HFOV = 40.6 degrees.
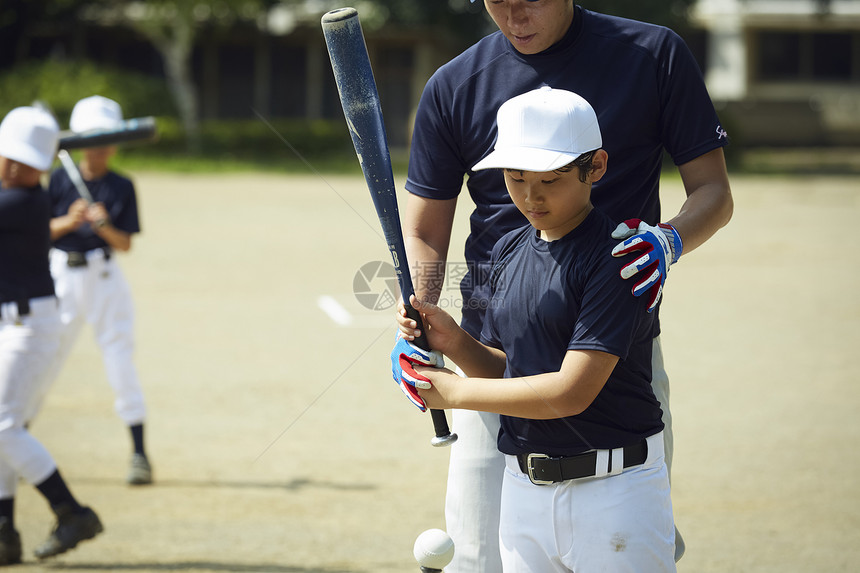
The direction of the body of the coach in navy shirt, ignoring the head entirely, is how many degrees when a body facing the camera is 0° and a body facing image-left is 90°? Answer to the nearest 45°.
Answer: approximately 0°

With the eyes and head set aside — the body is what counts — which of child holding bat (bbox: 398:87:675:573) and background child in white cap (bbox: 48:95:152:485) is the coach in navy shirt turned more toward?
the child holding bat

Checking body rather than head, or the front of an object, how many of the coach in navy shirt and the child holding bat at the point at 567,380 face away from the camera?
0

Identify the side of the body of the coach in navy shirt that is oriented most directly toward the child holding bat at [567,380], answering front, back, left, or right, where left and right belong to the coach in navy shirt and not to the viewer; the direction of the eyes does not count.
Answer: front

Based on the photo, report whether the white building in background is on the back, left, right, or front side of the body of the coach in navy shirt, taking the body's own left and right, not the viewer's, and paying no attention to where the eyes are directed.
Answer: back

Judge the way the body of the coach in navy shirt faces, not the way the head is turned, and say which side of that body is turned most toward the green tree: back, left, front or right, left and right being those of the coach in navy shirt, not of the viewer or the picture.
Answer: back

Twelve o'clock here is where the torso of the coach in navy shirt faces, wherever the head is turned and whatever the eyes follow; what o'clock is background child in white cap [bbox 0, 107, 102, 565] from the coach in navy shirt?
The background child in white cap is roughly at 4 o'clock from the coach in navy shirt.

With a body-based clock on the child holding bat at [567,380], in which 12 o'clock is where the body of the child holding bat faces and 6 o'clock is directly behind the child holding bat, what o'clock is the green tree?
The green tree is roughly at 4 o'clock from the child holding bat.

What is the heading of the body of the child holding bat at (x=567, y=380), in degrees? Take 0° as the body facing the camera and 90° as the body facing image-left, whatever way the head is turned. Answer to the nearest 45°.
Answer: approximately 45°

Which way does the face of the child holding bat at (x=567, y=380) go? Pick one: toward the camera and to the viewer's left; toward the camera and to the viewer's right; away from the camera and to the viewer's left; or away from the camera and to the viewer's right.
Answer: toward the camera and to the viewer's left
